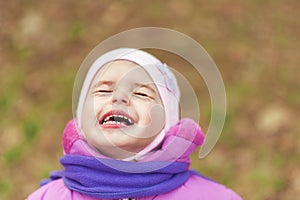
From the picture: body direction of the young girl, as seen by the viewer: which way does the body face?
toward the camera
